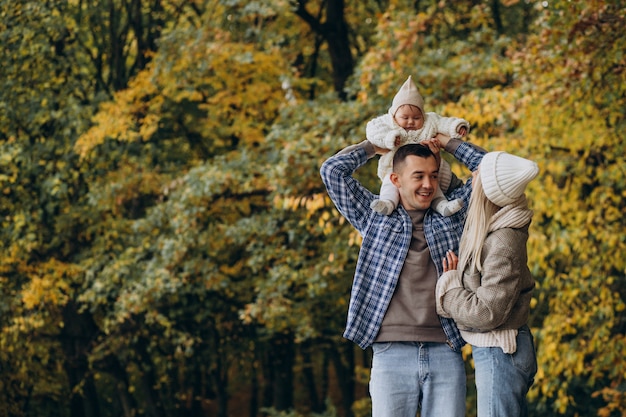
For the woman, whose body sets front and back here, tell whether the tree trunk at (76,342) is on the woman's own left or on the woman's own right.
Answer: on the woman's own right

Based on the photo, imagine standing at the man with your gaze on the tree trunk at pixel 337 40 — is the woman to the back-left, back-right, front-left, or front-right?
back-right

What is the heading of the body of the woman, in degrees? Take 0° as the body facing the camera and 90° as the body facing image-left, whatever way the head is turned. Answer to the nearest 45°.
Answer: approximately 90°

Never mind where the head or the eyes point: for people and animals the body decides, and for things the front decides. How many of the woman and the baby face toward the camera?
1

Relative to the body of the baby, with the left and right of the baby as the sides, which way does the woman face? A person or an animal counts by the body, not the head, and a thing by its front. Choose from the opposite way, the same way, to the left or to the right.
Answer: to the right

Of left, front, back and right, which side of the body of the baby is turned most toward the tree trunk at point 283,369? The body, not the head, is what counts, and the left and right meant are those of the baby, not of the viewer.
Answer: back
